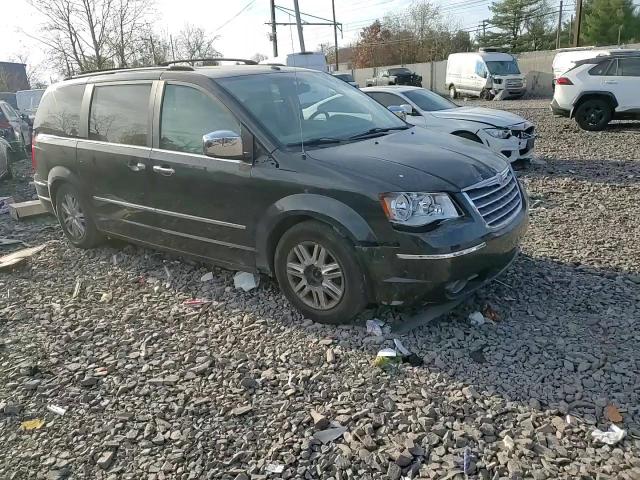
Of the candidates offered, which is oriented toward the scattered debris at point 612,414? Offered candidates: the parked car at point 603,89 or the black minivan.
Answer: the black minivan

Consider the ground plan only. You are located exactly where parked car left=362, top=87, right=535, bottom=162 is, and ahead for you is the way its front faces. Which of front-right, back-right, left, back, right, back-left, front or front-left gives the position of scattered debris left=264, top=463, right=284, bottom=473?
front-right

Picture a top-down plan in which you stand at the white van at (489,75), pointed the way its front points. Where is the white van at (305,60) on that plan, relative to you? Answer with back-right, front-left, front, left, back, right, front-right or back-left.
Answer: right

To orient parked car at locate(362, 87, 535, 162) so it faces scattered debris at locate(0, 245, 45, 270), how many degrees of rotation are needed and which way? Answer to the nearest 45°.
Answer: approximately 90° to its right

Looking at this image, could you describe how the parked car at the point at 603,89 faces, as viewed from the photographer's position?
facing to the right of the viewer

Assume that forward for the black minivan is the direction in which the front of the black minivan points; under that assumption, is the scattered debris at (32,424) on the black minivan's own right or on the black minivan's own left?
on the black minivan's own right

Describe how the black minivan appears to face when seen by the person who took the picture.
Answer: facing the viewer and to the right of the viewer

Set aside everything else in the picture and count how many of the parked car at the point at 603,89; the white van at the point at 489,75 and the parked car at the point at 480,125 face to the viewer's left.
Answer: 0

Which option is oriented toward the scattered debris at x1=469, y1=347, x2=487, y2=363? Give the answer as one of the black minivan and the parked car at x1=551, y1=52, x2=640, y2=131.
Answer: the black minivan

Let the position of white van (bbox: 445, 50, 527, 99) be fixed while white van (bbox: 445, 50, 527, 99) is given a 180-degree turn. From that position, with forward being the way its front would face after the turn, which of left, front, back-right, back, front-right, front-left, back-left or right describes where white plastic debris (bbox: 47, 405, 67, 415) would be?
back-left

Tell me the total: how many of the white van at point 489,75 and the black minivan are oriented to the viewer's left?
0
